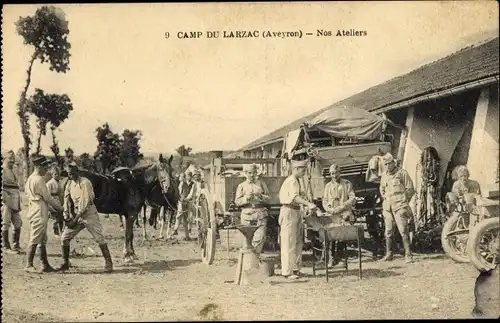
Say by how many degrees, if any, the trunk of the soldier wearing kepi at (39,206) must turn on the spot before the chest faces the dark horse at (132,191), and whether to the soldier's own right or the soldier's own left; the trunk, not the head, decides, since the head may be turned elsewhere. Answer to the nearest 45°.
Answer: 0° — they already face it

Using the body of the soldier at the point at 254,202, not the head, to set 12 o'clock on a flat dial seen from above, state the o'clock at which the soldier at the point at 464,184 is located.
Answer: the soldier at the point at 464,184 is roughly at 9 o'clock from the soldier at the point at 254,202.

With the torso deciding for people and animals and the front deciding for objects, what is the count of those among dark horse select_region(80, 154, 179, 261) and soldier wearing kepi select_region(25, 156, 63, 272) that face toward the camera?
0

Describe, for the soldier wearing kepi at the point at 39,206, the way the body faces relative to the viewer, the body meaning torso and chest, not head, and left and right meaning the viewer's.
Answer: facing to the right of the viewer

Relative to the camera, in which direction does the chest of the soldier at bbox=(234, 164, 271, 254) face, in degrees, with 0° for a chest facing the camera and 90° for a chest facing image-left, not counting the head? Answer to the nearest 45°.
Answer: approximately 0°

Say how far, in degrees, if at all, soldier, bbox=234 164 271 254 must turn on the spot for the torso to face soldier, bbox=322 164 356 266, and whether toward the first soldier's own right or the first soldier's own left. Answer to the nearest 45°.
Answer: approximately 90° to the first soldier's own left

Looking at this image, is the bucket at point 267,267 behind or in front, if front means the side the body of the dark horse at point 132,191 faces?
in front

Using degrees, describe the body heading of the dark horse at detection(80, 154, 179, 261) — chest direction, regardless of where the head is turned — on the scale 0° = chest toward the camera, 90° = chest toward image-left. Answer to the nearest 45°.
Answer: approximately 270°

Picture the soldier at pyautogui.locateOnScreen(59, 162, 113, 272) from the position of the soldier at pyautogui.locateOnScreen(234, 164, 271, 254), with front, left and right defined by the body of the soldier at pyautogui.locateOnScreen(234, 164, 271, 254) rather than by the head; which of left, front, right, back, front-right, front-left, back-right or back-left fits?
right

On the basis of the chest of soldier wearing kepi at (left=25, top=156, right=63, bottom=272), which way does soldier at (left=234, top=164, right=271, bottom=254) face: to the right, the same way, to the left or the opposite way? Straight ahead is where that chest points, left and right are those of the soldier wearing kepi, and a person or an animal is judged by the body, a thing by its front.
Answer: to the right

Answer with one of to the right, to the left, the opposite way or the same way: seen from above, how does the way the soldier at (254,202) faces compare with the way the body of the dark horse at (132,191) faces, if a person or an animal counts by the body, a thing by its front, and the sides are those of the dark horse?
to the right

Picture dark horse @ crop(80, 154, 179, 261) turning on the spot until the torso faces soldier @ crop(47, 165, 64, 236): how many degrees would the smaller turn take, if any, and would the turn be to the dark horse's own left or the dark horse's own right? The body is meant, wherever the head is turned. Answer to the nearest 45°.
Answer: approximately 180°

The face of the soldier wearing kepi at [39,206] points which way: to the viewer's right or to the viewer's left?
to the viewer's right
